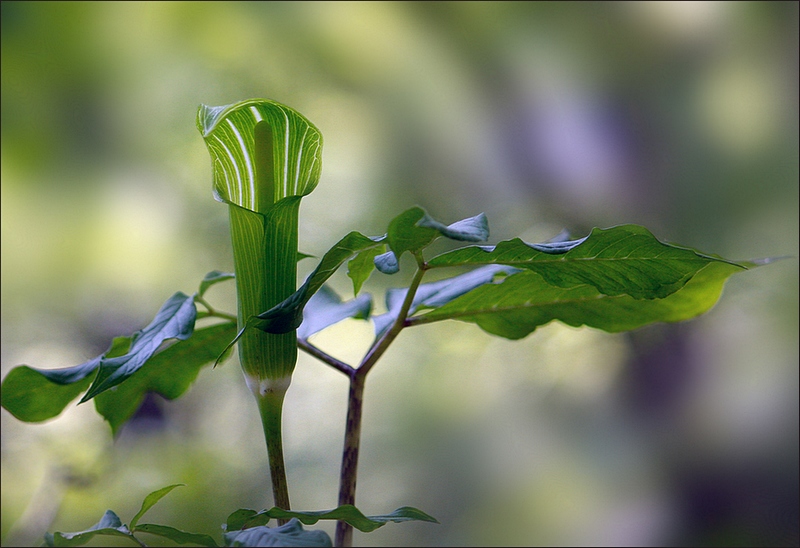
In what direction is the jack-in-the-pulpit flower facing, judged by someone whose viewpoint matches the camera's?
facing the viewer
